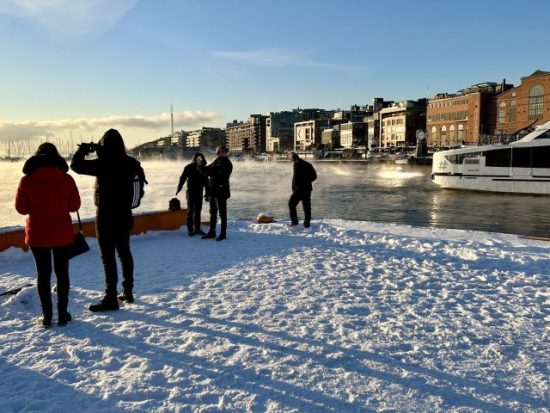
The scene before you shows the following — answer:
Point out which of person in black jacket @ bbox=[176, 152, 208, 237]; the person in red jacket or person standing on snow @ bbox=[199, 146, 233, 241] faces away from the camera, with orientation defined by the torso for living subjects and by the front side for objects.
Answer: the person in red jacket

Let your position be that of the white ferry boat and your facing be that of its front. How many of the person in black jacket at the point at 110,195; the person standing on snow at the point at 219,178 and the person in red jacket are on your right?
0

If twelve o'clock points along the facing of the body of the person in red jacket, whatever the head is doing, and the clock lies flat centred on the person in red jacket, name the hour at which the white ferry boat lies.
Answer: The white ferry boat is roughly at 2 o'clock from the person in red jacket.

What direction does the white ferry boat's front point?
to the viewer's left

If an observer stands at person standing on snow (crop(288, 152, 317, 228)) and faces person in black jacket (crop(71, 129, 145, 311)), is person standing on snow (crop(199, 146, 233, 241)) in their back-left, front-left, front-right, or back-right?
front-right

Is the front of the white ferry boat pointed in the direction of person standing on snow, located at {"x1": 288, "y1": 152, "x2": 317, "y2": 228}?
no

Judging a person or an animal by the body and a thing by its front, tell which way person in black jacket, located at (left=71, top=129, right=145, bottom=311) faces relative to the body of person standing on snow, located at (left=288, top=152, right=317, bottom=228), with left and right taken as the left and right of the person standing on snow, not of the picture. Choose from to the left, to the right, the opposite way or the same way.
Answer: the same way

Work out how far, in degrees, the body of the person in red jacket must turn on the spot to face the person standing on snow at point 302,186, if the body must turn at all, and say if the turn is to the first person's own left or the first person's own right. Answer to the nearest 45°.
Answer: approximately 45° to the first person's own right

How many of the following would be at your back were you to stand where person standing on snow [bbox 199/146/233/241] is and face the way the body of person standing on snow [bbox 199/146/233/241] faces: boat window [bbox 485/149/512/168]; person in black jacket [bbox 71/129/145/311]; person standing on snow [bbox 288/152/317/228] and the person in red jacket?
2

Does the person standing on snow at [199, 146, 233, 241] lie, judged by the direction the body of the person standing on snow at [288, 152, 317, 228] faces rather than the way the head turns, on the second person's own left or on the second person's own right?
on the second person's own left
